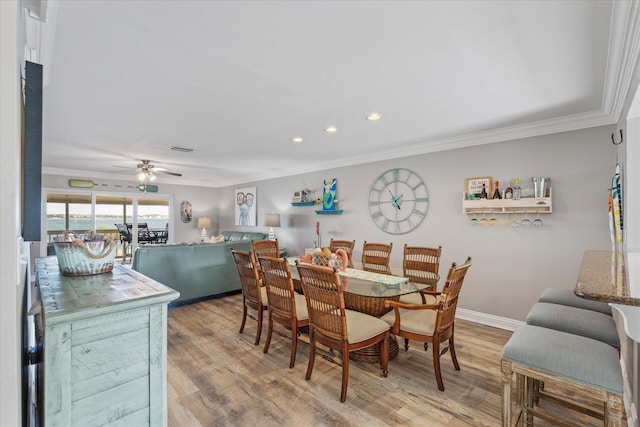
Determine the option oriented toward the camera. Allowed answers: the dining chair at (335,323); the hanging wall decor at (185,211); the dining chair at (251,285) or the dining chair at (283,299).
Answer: the hanging wall decor

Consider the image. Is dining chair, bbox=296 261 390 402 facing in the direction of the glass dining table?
yes

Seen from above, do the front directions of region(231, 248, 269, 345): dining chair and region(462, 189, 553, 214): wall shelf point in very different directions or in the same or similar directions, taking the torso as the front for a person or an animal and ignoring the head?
very different directions

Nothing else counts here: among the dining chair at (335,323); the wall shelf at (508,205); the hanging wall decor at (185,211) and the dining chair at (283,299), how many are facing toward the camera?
2

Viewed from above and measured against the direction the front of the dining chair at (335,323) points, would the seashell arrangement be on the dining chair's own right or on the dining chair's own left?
on the dining chair's own left

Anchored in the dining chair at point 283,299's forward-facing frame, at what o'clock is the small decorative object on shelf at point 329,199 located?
The small decorative object on shelf is roughly at 11 o'clock from the dining chair.

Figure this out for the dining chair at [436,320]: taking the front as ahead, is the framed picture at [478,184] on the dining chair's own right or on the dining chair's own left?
on the dining chair's own right

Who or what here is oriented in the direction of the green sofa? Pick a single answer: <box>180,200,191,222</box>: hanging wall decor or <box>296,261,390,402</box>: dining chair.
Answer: the hanging wall decor

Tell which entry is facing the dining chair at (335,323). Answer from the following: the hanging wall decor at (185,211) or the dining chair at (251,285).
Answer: the hanging wall decor

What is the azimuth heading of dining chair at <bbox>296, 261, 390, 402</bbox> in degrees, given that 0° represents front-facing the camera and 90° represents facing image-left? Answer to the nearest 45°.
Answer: approximately 225°
